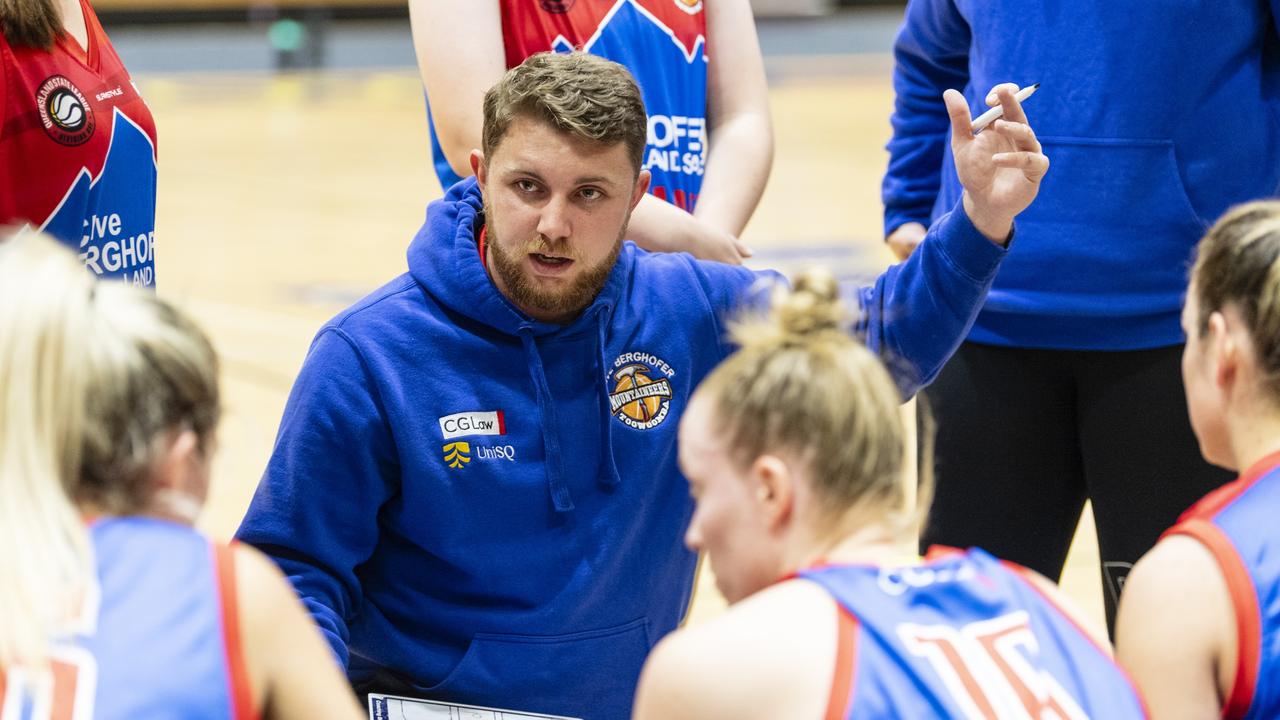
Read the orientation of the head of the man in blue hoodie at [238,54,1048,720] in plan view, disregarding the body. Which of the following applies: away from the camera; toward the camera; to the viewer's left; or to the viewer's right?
toward the camera

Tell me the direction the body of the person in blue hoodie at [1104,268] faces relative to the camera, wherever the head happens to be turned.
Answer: toward the camera

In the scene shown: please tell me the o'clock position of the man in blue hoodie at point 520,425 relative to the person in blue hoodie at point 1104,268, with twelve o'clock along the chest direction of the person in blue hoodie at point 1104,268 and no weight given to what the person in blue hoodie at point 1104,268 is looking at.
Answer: the man in blue hoodie at point 520,425 is roughly at 2 o'clock from the person in blue hoodie at point 1104,268.
